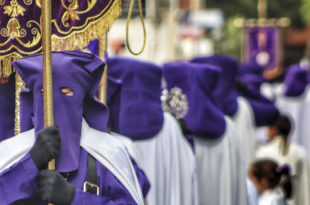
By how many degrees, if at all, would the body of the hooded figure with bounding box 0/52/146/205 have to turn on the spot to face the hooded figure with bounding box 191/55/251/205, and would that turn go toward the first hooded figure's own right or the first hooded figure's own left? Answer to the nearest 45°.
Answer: approximately 135° to the first hooded figure's own left

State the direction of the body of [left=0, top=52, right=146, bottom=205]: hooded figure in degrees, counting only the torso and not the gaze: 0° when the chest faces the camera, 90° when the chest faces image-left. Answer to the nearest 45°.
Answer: approximately 0°

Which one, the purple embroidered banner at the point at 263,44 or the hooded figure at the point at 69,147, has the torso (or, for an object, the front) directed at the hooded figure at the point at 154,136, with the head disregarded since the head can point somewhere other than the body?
the purple embroidered banner

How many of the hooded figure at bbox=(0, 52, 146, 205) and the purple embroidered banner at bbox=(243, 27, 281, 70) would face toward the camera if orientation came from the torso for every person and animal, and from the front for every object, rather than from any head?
2

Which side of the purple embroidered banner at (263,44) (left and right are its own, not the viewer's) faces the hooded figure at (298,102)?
front

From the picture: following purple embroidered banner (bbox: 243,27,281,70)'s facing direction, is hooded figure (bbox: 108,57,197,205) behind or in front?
in front

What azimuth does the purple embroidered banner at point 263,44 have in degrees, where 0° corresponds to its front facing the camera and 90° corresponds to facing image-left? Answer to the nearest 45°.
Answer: approximately 0°

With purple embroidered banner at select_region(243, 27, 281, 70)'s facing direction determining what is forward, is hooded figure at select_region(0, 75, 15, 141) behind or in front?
in front

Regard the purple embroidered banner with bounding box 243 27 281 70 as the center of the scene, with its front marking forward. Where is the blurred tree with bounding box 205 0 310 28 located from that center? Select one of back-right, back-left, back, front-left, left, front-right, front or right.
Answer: back
